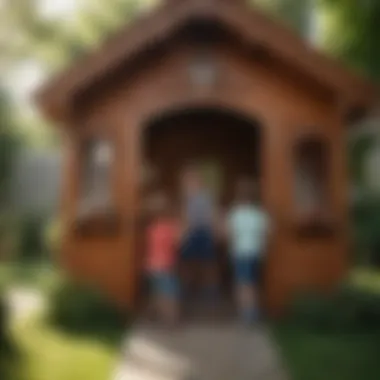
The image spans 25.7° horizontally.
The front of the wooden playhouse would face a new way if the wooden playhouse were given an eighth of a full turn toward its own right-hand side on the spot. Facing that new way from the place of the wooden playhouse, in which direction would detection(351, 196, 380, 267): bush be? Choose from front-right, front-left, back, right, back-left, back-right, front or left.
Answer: back

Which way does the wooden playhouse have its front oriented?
toward the camera
